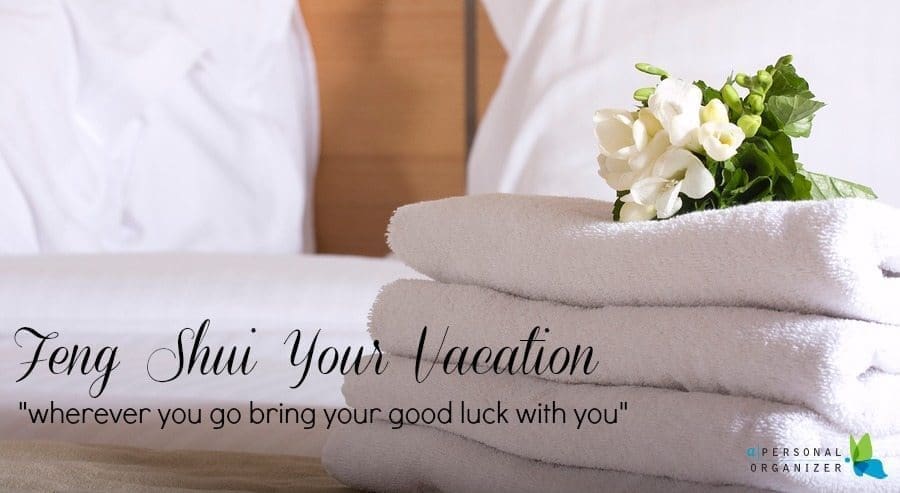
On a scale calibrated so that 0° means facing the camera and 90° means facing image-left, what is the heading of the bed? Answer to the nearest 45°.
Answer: approximately 0°
